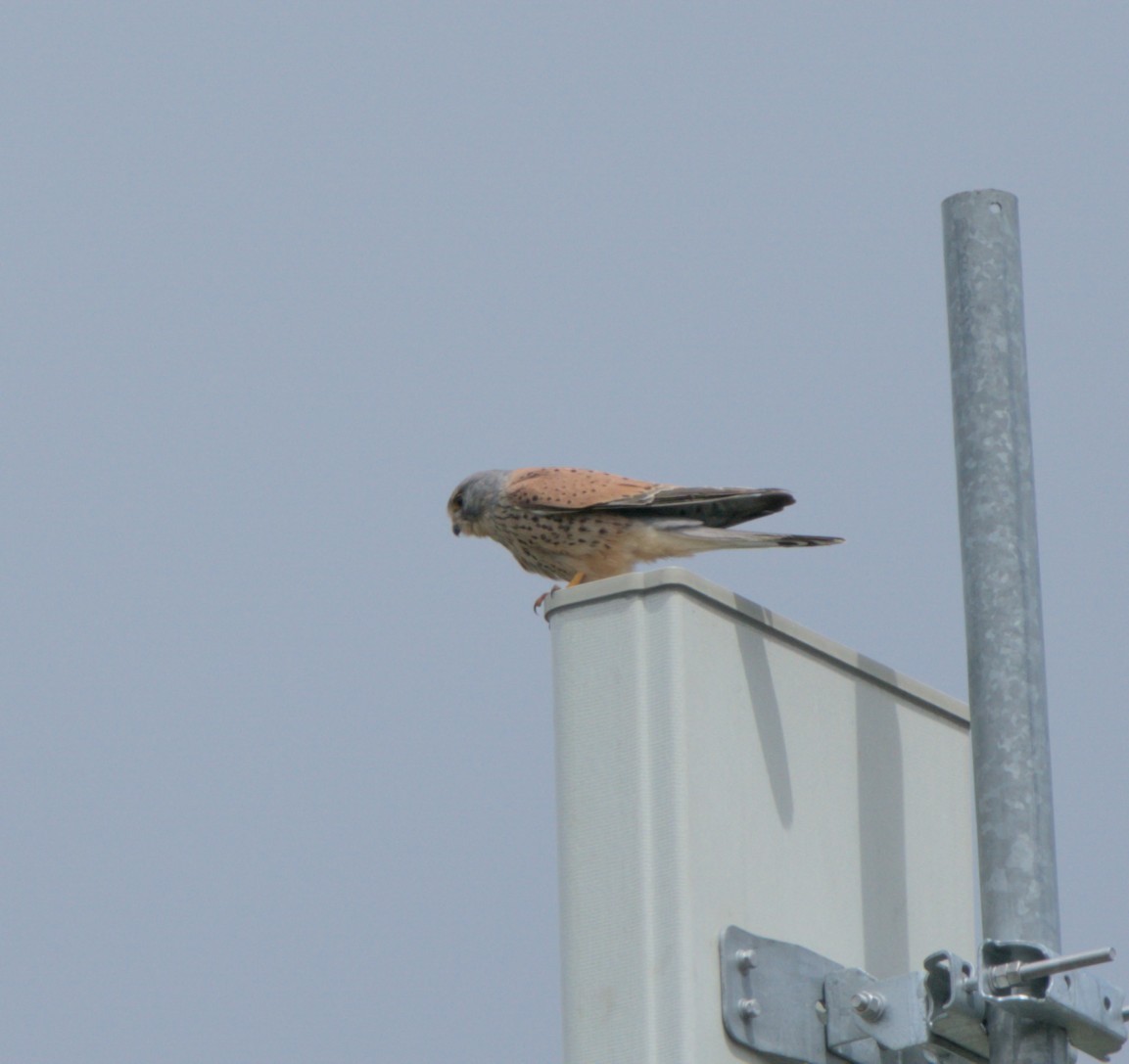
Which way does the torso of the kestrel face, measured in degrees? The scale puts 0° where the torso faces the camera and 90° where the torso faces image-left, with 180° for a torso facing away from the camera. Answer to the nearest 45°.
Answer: approximately 90°
